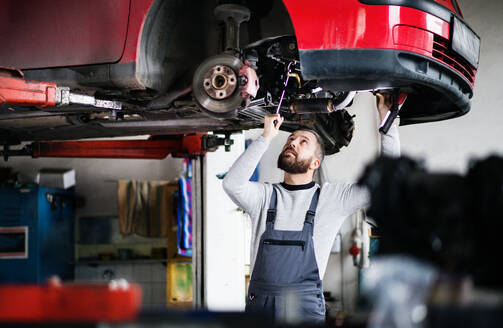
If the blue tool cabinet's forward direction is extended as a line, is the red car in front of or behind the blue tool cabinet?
in front

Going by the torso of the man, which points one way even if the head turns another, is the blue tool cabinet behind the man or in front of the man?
behind

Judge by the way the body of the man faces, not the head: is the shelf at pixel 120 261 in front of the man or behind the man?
behind

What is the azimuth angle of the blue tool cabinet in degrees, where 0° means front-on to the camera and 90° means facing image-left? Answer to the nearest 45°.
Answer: approximately 0°

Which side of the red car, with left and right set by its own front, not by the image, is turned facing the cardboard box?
back

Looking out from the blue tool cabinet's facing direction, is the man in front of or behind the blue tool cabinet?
in front

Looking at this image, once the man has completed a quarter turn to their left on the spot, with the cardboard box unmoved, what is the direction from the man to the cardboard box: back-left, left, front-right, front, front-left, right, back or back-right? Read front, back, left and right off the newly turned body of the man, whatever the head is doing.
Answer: back-left

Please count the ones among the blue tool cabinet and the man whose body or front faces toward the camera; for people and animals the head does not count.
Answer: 2

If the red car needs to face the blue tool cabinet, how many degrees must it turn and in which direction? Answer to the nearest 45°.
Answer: approximately 180°

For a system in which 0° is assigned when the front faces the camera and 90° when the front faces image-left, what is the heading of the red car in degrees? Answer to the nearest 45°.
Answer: approximately 315°
